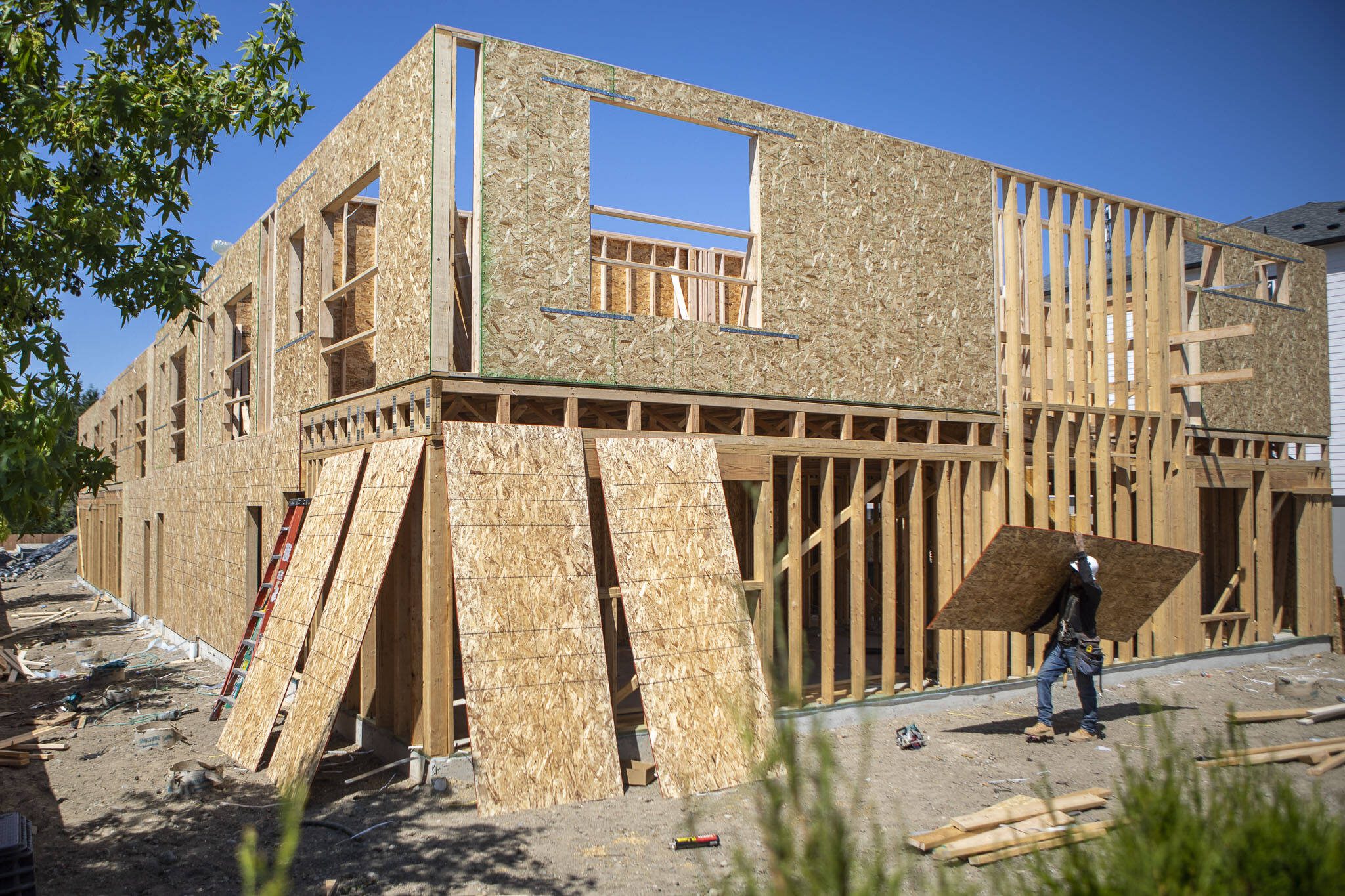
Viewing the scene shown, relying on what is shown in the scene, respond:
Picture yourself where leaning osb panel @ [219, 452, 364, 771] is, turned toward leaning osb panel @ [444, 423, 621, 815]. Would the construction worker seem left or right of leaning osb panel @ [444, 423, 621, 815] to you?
left

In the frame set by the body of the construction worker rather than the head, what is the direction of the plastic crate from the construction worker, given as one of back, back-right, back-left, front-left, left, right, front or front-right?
front

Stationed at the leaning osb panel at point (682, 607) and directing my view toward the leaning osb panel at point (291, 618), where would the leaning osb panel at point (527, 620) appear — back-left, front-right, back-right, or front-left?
front-left

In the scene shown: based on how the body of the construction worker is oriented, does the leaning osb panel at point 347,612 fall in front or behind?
in front

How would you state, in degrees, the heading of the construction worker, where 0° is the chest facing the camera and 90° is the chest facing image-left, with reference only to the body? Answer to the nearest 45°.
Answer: approximately 45°

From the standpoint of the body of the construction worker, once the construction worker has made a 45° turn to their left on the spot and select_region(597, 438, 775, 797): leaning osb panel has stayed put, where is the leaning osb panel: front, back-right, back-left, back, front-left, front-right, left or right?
front-right

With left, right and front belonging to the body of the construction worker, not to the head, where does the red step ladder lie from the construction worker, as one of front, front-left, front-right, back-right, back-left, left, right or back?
front-right

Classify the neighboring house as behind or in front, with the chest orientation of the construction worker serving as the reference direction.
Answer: behind

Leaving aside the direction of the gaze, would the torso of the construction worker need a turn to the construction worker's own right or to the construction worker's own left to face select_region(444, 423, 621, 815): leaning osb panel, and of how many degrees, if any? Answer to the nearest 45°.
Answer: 0° — they already face it
